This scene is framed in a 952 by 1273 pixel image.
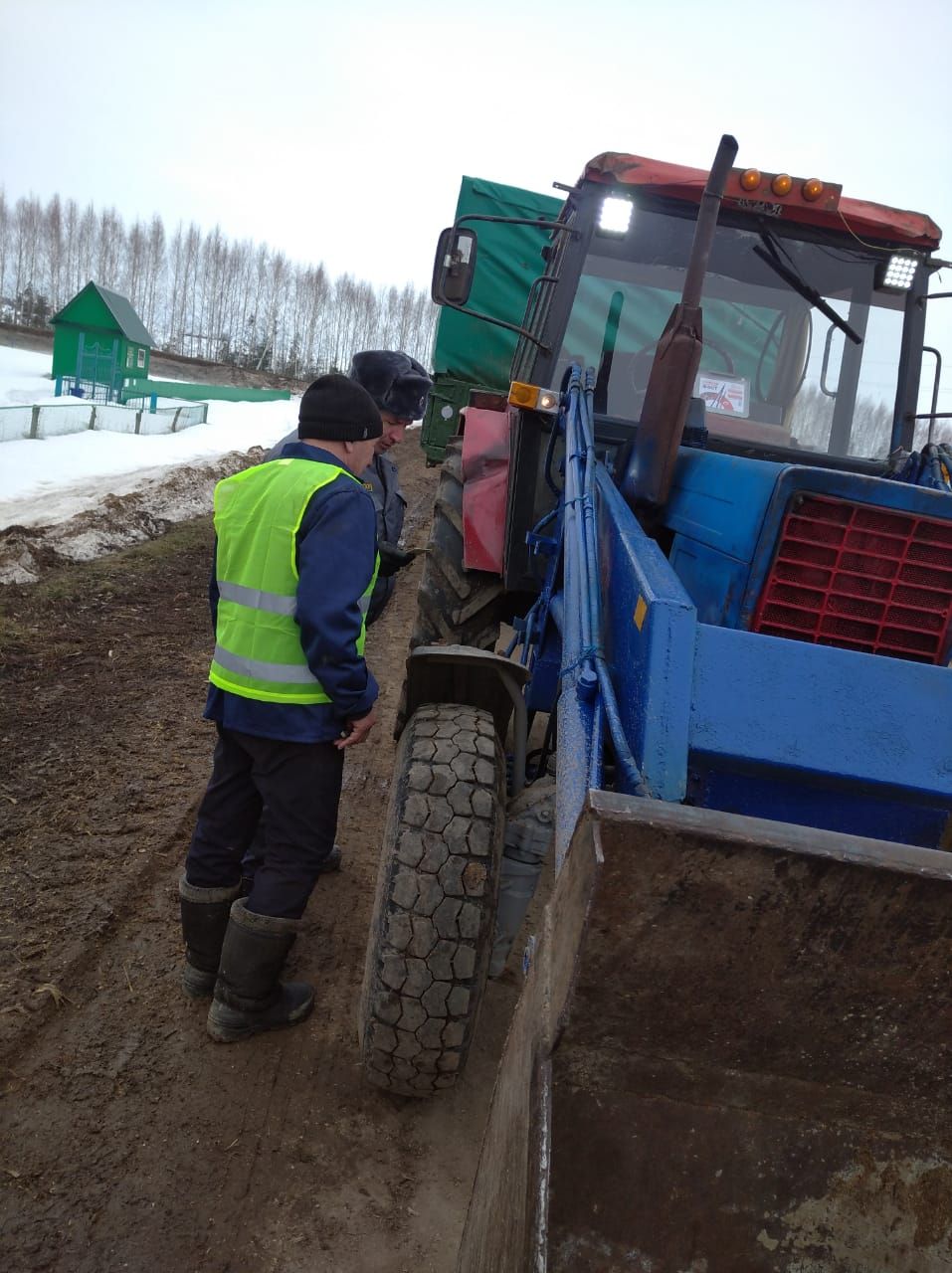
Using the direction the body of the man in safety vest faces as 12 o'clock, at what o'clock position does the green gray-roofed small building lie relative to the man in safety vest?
The green gray-roofed small building is roughly at 10 o'clock from the man in safety vest.

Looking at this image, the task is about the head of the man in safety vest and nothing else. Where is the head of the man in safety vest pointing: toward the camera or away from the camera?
away from the camera

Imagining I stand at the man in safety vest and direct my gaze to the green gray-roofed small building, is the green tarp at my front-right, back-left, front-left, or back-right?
front-right

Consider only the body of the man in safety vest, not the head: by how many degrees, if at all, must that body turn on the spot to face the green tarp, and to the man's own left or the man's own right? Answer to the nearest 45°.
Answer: approximately 45° to the man's own left

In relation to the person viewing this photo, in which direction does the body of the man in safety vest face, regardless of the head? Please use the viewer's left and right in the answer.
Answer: facing away from the viewer and to the right of the viewer

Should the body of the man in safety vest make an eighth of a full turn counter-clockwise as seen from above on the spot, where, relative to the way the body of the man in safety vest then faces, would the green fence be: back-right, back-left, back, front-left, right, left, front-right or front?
front

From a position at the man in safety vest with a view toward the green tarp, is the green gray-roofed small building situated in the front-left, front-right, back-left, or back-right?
front-left
